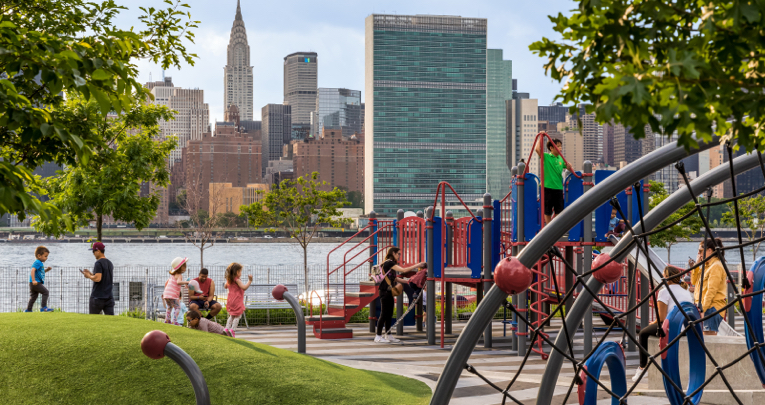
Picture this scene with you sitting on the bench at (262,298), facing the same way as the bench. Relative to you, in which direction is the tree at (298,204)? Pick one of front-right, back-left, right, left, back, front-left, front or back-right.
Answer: back

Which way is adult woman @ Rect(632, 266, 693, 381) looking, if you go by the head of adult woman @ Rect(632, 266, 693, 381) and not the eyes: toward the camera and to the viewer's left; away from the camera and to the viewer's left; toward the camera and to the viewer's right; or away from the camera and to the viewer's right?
away from the camera and to the viewer's left

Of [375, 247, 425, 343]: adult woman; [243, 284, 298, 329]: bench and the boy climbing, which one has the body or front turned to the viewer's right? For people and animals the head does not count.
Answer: the adult woman

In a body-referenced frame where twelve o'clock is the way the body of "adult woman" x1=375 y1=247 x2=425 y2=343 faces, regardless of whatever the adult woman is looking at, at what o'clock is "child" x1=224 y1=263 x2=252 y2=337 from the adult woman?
The child is roughly at 5 o'clock from the adult woman.

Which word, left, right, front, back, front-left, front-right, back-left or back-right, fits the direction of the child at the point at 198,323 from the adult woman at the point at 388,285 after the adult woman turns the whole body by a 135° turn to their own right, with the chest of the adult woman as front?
front

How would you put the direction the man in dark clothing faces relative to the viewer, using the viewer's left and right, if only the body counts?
facing away from the viewer and to the left of the viewer

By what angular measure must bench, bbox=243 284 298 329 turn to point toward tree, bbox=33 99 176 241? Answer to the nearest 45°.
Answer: approximately 90° to its right

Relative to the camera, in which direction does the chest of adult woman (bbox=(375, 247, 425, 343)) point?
to the viewer's right

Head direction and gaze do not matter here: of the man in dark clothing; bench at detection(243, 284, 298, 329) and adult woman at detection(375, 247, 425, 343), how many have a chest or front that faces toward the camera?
1
